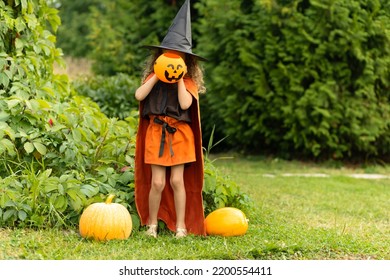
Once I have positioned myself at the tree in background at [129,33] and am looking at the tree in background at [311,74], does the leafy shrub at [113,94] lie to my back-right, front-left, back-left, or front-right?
front-right

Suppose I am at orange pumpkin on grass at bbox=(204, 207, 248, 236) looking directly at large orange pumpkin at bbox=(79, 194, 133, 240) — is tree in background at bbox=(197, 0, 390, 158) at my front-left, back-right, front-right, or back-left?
back-right

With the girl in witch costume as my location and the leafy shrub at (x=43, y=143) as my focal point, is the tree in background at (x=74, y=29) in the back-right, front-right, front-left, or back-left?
front-right

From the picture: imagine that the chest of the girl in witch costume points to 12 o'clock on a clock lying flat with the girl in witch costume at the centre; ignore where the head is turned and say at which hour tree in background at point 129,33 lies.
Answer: The tree in background is roughly at 6 o'clock from the girl in witch costume.

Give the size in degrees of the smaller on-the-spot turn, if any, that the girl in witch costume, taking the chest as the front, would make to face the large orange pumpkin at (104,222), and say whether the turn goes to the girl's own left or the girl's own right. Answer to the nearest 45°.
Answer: approximately 45° to the girl's own right

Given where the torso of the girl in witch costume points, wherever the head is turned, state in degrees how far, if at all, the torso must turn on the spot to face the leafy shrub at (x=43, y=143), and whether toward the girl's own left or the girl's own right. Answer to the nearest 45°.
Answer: approximately 90° to the girl's own right

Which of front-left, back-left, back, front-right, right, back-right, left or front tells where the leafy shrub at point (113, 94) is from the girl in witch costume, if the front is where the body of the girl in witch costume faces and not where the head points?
back

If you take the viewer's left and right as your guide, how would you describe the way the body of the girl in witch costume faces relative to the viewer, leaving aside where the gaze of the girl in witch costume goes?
facing the viewer

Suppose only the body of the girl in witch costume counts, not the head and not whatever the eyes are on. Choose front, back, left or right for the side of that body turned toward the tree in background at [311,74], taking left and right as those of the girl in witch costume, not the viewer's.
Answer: back
